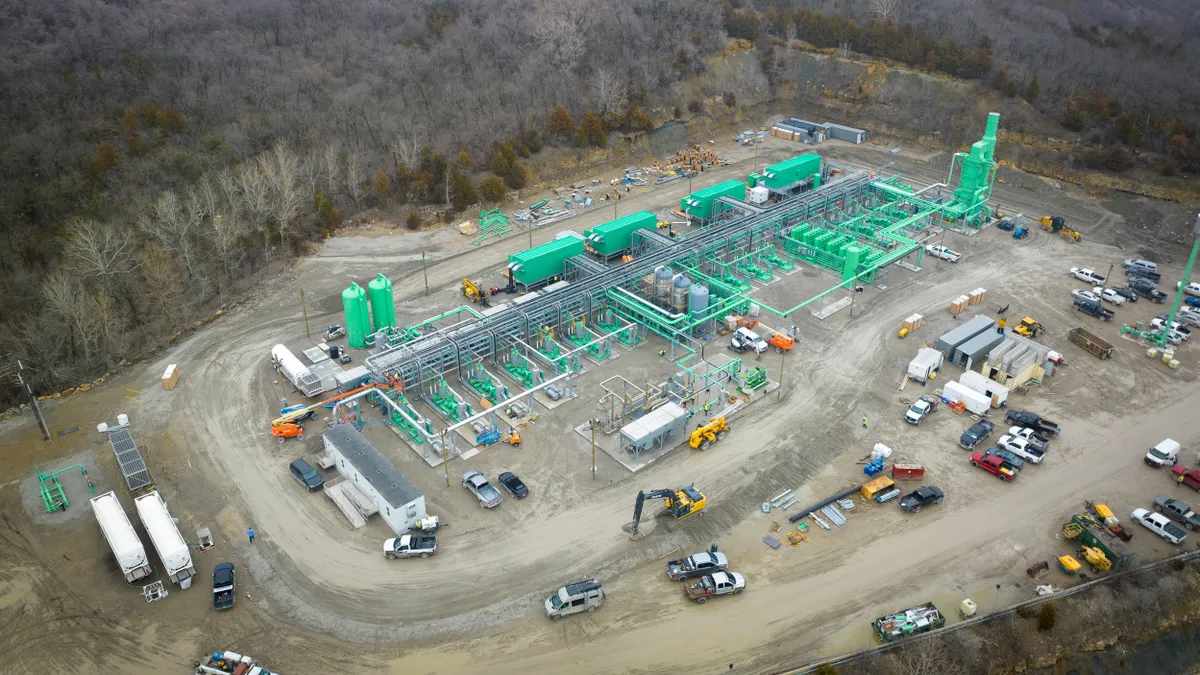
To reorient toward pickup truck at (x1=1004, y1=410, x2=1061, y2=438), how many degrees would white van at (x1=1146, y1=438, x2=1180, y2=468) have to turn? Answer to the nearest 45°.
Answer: approximately 45° to its right

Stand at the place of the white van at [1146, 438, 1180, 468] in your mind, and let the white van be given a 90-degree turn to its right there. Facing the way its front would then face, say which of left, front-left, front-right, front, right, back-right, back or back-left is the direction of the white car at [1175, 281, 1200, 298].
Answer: front-right

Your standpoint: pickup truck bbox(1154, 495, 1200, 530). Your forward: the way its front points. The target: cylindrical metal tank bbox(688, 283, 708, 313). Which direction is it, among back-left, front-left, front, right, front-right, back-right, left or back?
front-left

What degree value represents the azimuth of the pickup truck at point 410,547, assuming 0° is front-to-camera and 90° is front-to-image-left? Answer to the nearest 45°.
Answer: approximately 90°

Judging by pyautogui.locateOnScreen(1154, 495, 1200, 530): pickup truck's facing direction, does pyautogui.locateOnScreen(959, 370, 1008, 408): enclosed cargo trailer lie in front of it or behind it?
in front
